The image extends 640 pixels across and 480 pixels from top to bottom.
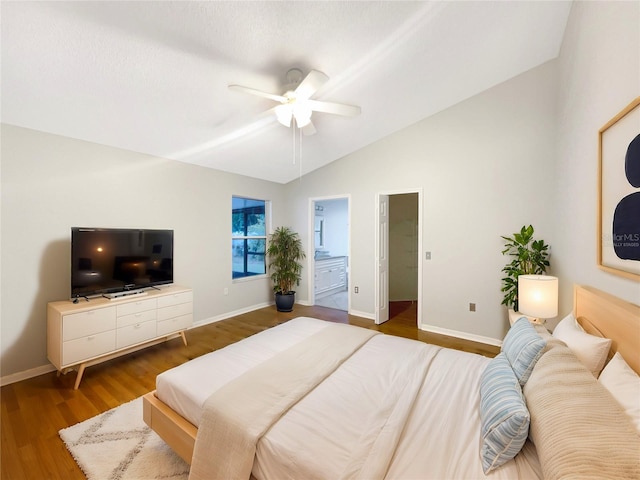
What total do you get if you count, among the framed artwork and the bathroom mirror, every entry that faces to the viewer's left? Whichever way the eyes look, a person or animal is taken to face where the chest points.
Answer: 1

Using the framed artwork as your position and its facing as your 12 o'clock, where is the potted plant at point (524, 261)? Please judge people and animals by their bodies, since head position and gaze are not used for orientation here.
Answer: The potted plant is roughly at 2 o'clock from the framed artwork.

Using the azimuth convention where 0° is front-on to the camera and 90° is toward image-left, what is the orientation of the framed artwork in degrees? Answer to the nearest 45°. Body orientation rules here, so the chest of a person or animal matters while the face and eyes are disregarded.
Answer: approximately 90°

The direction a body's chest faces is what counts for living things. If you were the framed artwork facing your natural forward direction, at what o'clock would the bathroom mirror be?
The bathroom mirror is roughly at 1 o'clock from the framed artwork.

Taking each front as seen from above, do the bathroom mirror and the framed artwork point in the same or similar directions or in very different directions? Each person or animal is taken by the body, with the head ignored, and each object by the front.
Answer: very different directions

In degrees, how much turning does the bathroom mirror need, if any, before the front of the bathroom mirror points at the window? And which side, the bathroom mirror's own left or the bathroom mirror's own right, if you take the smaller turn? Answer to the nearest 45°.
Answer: approximately 90° to the bathroom mirror's own right
